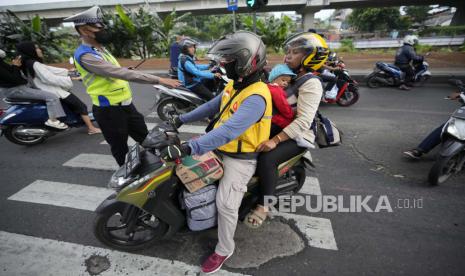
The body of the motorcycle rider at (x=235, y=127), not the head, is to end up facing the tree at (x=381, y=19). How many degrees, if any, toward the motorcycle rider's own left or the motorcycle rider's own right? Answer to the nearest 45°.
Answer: approximately 180°

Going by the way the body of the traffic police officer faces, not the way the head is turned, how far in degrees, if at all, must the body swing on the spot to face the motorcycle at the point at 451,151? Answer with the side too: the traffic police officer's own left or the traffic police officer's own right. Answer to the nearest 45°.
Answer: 0° — they already face it

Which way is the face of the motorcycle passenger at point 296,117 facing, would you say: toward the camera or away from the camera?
toward the camera

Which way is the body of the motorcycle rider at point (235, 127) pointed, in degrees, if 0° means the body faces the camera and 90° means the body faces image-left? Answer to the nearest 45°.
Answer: approximately 45°

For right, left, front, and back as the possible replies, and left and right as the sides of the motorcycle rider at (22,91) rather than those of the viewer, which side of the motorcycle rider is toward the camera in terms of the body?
right

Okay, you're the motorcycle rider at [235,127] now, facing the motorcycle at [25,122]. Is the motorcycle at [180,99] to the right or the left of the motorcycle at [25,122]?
right

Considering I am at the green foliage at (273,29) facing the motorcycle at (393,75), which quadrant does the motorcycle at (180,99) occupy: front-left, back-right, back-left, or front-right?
front-right

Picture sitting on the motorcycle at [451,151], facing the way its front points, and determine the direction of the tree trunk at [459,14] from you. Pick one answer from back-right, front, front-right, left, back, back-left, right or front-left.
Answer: back-right

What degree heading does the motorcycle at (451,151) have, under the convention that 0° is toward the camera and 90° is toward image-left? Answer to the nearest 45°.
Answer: approximately 45°

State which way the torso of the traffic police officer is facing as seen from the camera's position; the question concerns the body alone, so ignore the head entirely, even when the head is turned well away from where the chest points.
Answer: to the viewer's right

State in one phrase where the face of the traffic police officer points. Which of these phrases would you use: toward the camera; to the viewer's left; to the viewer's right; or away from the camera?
to the viewer's right

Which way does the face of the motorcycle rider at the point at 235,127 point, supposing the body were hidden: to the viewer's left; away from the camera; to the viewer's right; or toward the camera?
to the viewer's left
